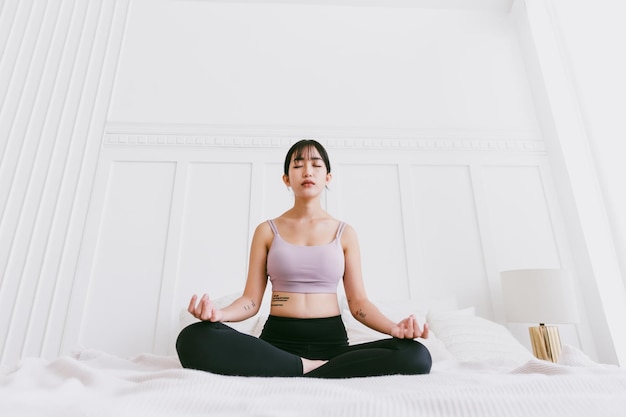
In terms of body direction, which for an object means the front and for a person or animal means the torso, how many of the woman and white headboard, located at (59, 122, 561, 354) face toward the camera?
2

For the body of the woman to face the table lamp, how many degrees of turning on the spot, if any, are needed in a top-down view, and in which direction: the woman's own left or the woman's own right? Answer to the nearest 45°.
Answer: approximately 135° to the woman's own left

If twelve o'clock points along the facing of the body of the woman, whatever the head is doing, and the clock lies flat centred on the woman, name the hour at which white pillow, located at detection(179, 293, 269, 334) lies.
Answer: The white pillow is roughly at 5 o'clock from the woman.
